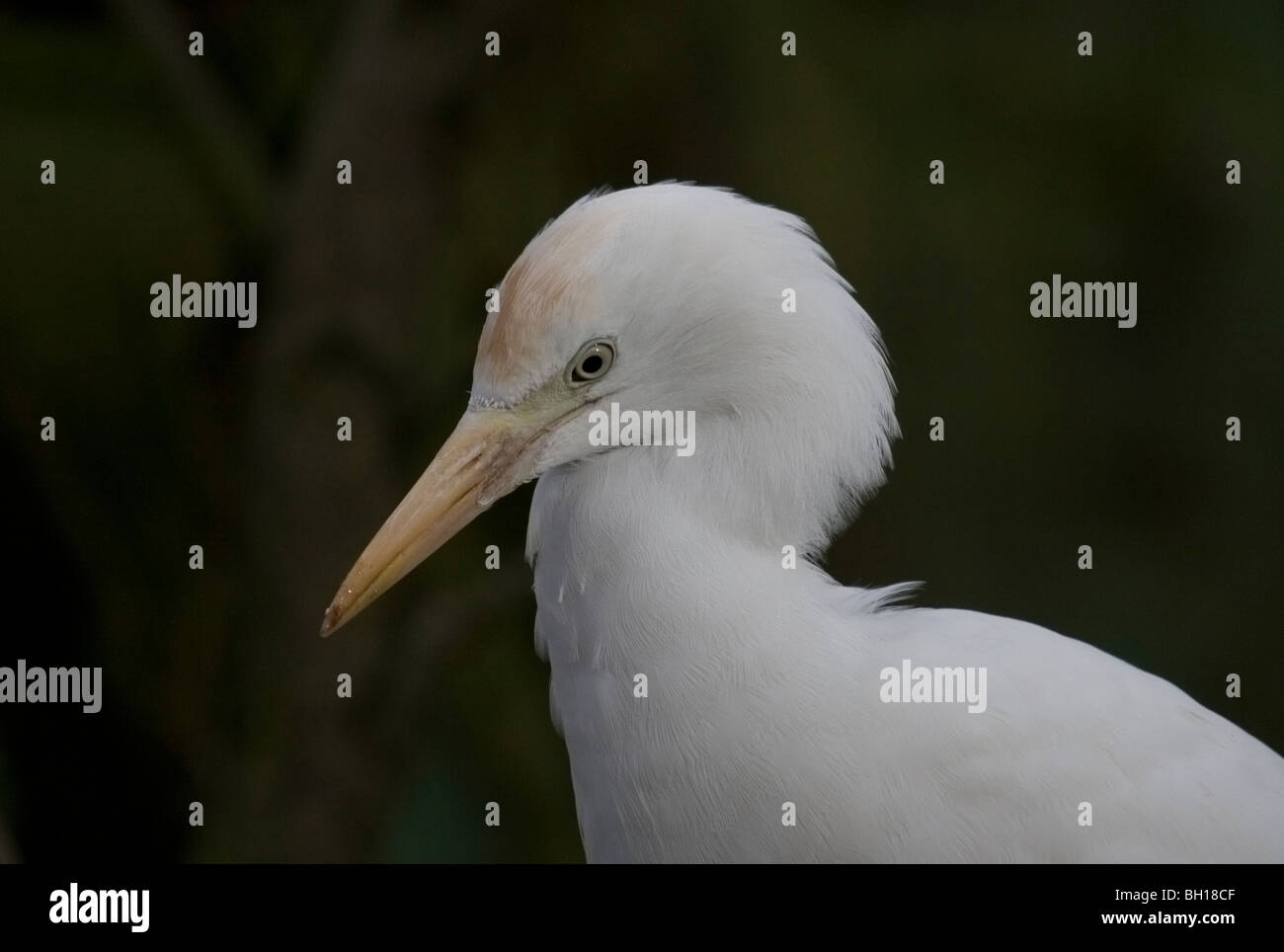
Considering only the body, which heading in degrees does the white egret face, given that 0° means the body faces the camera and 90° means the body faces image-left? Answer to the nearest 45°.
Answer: approximately 90°
